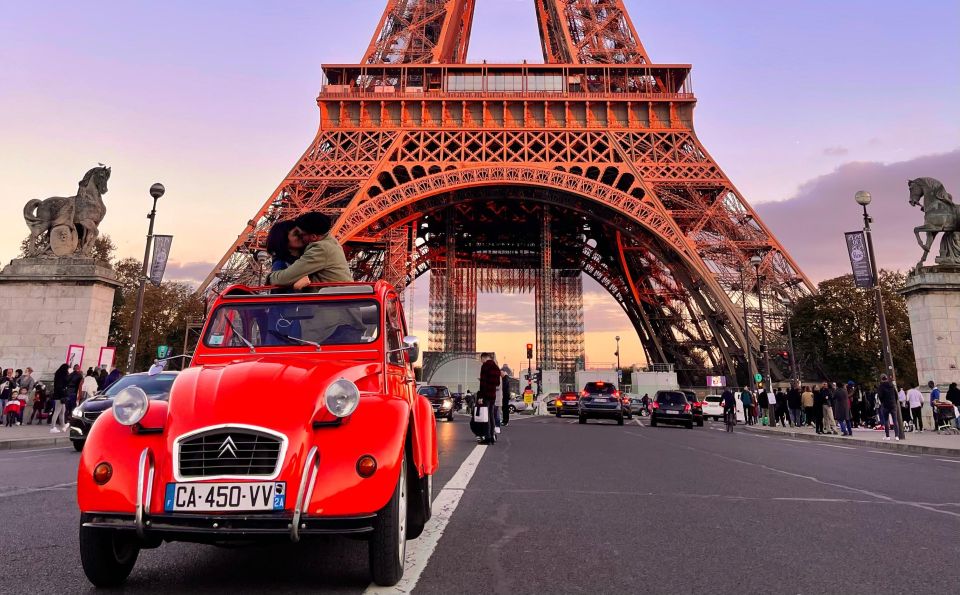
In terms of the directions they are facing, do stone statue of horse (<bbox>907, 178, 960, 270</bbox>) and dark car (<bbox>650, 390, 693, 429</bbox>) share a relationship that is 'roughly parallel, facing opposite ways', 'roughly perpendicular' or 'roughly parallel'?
roughly perpendicular

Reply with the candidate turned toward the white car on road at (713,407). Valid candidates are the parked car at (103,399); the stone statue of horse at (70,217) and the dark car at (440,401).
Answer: the stone statue of horse

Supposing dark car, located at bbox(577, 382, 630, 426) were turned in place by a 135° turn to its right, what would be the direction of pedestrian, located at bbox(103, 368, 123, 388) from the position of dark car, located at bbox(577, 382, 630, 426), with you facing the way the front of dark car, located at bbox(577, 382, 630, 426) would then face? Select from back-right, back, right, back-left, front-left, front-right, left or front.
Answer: right

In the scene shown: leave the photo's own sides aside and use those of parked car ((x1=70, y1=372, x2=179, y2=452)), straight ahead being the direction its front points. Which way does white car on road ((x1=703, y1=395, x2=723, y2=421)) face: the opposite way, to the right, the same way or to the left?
the opposite way

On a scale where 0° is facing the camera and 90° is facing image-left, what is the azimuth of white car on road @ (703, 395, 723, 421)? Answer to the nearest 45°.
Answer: approximately 180°

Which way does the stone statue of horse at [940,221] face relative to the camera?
to the viewer's left

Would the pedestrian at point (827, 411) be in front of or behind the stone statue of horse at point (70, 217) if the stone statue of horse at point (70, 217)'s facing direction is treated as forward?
in front

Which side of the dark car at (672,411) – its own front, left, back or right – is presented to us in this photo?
back

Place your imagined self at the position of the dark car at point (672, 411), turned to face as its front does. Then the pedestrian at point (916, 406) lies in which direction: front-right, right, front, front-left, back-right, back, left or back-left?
right

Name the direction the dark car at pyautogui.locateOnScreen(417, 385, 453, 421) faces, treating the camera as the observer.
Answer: facing the viewer

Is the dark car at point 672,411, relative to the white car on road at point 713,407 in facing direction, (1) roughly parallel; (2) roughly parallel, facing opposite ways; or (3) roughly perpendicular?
roughly parallel

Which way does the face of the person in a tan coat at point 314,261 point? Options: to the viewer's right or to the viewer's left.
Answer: to the viewer's left

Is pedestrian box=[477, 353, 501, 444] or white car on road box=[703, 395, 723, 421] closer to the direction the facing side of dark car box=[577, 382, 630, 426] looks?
the white car on road

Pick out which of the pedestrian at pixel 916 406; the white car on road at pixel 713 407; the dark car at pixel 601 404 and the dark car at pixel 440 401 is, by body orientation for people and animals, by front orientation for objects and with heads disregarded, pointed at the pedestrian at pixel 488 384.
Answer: the dark car at pixel 440 401

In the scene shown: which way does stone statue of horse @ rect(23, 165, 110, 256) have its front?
to the viewer's right

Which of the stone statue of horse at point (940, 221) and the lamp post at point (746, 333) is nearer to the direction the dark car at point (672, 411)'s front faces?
the lamp post
